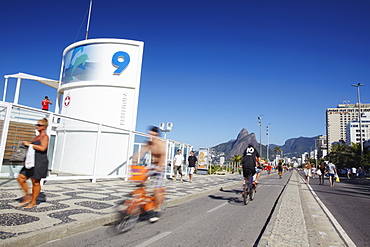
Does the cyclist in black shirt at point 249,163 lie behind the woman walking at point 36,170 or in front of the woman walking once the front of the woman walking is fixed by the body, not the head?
behind

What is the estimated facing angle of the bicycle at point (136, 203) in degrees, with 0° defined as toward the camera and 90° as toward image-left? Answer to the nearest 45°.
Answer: approximately 45°

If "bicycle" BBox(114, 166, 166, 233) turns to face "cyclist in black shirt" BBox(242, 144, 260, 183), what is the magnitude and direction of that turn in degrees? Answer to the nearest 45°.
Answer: approximately 180°

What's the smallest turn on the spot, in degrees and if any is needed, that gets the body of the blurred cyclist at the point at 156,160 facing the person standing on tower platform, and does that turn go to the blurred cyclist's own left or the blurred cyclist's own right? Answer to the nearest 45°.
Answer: approximately 90° to the blurred cyclist's own right

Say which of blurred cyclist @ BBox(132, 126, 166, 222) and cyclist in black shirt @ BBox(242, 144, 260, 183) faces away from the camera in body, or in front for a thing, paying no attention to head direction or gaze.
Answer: cyclist in black shirt @ BBox(242, 144, 260, 183)

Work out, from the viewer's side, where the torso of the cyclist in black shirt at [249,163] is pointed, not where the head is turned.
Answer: away from the camera

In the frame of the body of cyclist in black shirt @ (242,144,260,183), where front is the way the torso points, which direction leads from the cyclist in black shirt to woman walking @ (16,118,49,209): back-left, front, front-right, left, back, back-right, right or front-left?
back-left

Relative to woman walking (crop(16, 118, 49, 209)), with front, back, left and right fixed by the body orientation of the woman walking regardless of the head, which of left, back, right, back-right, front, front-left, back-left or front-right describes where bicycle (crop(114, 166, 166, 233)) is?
back-left

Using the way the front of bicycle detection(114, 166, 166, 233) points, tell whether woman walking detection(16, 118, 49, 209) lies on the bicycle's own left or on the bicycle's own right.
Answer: on the bicycle's own right

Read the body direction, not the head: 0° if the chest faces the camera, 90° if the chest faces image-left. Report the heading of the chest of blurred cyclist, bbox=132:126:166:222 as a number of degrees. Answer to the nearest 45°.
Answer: approximately 45°

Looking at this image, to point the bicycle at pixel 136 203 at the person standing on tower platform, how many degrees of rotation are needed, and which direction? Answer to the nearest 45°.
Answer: approximately 90° to its right

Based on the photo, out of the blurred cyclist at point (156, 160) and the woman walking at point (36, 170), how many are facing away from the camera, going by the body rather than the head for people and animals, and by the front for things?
0
